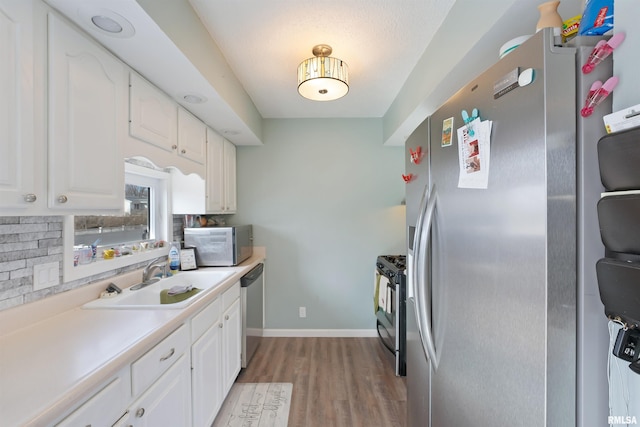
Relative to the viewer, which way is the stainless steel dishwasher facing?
to the viewer's right

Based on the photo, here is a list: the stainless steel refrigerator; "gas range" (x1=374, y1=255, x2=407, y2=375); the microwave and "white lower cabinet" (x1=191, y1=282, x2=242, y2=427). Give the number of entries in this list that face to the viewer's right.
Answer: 2

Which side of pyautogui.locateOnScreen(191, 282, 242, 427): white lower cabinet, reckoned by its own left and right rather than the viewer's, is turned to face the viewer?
right

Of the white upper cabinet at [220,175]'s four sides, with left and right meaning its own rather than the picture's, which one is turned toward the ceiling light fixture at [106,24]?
right

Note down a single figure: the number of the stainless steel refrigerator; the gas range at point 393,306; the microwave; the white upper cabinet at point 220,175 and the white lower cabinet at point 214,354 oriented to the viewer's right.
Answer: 3

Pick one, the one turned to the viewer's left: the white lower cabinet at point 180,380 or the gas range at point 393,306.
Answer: the gas range

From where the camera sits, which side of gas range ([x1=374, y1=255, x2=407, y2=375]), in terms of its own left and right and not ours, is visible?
left

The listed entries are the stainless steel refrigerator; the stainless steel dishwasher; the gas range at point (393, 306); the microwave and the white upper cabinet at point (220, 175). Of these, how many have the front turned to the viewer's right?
3

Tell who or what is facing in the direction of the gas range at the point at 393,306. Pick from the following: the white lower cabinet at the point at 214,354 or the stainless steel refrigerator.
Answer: the white lower cabinet

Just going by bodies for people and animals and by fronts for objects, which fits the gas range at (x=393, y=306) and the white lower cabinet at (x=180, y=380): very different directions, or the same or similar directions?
very different directions
